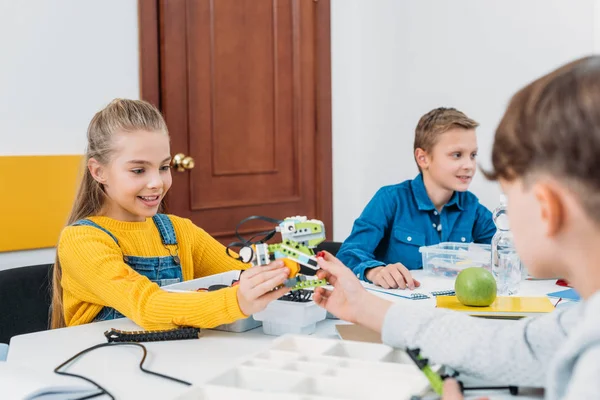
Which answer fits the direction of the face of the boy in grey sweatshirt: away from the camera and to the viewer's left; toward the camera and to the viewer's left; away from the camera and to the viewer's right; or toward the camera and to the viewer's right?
away from the camera and to the viewer's left

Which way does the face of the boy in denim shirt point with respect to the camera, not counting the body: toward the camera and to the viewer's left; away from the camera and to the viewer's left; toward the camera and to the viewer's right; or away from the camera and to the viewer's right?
toward the camera and to the viewer's right

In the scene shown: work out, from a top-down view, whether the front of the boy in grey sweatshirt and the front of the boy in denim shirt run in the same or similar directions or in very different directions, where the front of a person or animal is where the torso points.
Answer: very different directions

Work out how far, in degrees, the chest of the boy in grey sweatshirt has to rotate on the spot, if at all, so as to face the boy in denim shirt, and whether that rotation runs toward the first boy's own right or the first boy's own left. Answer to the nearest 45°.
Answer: approximately 45° to the first boy's own right

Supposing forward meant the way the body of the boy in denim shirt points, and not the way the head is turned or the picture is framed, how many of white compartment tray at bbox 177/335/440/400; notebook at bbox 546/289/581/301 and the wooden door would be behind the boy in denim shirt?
1

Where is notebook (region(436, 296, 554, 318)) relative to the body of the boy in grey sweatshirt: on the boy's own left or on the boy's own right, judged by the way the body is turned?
on the boy's own right

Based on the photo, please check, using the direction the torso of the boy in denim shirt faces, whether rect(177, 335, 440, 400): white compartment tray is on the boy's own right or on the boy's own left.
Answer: on the boy's own right

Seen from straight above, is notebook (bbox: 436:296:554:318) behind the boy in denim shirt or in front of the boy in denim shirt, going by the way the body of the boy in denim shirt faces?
in front

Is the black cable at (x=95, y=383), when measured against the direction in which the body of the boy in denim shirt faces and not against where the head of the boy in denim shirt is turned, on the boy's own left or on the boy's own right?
on the boy's own right

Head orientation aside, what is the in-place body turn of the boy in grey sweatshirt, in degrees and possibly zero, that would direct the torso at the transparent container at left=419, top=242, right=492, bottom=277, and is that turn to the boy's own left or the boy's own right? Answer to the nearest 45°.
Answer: approximately 45° to the boy's own right

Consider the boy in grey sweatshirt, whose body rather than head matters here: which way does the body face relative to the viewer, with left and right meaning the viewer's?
facing away from the viewer and to the left of the viewer

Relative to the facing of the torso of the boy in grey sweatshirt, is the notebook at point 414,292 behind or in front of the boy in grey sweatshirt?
in front

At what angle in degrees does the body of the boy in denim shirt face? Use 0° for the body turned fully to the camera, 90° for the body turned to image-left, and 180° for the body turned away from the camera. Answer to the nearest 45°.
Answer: approximately 315°
